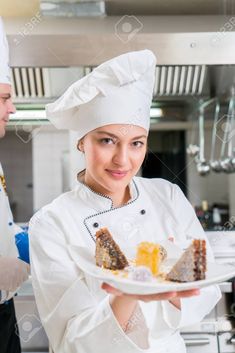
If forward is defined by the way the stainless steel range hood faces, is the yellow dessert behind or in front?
in front

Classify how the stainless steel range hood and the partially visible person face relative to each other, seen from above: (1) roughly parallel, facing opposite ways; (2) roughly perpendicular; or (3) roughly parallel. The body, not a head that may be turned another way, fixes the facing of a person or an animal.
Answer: roughly perpendicular

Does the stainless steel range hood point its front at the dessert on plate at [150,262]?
yes

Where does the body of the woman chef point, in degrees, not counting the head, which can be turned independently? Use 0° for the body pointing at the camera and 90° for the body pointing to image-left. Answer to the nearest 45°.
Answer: approximately 0°

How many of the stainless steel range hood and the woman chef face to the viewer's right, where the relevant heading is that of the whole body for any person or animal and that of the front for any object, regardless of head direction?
0

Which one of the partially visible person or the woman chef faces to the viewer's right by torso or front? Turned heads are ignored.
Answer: the partially visible person

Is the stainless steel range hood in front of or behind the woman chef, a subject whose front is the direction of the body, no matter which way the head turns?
behind

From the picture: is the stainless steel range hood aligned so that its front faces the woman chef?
yes

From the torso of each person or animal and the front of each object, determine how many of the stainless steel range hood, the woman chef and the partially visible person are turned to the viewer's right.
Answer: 1

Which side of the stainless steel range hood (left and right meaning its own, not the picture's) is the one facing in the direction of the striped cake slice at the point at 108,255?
front

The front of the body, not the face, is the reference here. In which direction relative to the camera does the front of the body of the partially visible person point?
to the viewer's right
